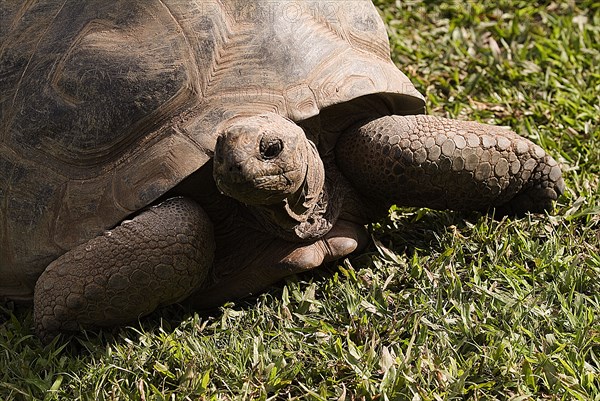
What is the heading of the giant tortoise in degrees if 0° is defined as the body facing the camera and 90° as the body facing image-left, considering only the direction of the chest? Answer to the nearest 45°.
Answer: approximately 315°
